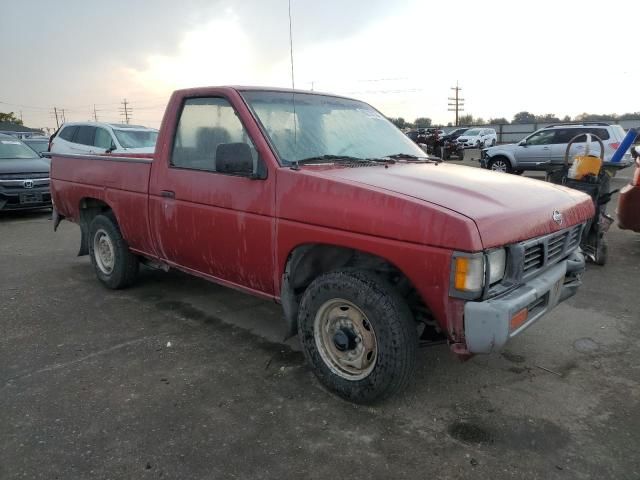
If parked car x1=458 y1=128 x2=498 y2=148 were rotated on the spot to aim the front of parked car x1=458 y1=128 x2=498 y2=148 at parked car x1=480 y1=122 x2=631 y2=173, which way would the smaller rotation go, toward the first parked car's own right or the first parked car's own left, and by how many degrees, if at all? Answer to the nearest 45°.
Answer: approximately 45° to the first parked car's own left

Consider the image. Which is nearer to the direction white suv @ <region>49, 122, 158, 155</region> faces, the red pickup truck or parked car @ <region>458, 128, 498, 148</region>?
the red pickup truck

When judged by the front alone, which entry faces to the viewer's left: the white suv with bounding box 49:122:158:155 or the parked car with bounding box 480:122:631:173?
the parked car

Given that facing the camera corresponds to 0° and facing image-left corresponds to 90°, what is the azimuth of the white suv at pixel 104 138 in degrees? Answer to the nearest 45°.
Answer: approximately 315°

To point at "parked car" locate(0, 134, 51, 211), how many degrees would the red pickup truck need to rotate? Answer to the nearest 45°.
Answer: approximately 180°

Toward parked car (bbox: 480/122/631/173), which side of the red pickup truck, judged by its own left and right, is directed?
left

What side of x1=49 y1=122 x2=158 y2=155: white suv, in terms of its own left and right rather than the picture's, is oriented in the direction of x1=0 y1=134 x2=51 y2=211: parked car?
right

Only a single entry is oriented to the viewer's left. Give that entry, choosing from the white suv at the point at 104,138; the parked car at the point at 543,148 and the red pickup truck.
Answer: the parked car

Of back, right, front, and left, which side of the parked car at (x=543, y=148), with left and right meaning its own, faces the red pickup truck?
left

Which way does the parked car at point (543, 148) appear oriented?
to the viewer's left

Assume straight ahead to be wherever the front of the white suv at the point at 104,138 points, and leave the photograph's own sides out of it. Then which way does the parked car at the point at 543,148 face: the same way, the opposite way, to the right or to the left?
the opposite way

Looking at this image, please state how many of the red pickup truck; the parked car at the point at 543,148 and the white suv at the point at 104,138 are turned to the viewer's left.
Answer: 1

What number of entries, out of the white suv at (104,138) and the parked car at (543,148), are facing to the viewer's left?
1

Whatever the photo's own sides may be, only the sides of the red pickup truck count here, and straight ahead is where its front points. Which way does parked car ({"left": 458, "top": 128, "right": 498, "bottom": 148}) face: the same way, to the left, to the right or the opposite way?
to the right

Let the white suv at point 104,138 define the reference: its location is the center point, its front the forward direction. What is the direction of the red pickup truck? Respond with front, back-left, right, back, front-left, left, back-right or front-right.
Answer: front-right
